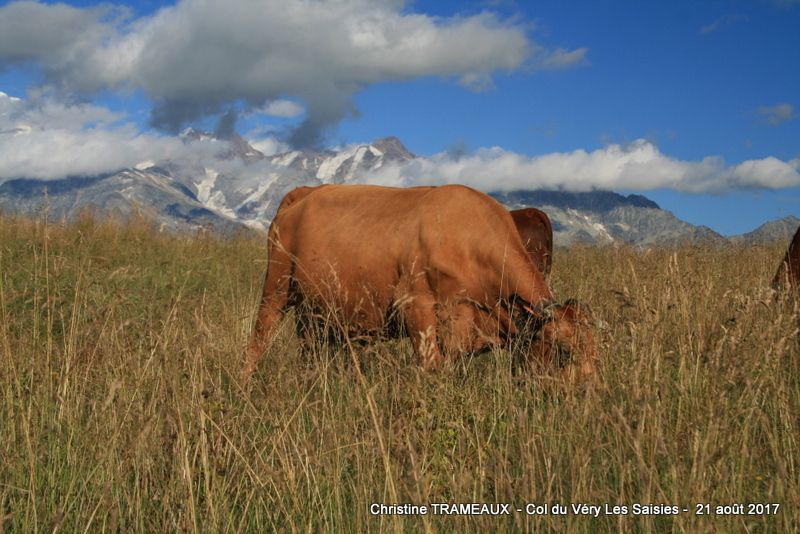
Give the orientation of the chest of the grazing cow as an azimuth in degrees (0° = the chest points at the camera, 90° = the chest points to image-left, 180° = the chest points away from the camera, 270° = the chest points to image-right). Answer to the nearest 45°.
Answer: approximately 270°
